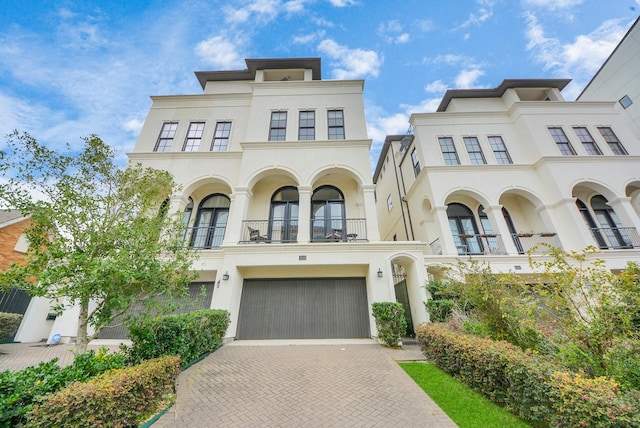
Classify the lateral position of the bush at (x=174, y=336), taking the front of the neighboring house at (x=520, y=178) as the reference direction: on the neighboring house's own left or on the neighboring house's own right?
on the neighboring house's own right

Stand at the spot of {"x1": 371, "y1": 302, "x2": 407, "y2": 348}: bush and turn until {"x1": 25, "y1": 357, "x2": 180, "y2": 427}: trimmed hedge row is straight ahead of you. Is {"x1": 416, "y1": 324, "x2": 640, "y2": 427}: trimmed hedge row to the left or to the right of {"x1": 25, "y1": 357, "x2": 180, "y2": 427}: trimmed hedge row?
left

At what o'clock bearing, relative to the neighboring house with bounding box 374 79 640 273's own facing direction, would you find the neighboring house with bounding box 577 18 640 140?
the neighboring house with bounding box 577 18 640 140 is roughly at 9 o'clock from the neighboring house with bounding box 374 79 640 273.

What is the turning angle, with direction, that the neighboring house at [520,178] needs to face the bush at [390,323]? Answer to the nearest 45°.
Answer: approximately 90° to its right

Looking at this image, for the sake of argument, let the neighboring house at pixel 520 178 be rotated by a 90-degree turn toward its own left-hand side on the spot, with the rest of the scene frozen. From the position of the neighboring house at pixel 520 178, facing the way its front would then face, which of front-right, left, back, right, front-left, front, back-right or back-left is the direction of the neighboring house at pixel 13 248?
back

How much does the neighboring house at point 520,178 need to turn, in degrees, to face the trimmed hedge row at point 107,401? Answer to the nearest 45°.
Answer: approximately 45° to its right

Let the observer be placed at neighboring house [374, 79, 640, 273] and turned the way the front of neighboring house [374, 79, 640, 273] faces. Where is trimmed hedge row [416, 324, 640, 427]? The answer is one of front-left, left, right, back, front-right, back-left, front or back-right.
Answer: front-right

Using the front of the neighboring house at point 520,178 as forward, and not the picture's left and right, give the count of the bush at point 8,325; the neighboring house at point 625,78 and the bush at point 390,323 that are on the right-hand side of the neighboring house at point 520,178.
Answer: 2

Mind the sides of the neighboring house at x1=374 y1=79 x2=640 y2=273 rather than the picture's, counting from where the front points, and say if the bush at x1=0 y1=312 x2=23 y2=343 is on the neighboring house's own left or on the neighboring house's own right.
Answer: on the neighboring house's own right

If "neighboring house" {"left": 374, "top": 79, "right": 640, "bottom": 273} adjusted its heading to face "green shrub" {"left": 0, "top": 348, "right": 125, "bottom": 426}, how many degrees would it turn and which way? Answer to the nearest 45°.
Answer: approximately 45° to its right
